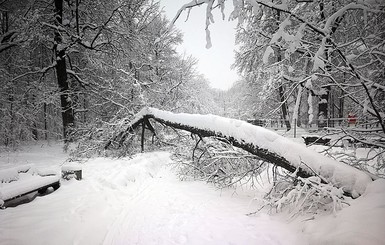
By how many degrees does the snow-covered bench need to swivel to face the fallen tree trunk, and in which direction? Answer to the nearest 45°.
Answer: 0° — it already faces it

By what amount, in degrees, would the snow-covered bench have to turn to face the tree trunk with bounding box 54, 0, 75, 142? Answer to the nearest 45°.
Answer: approximately 135° to its left

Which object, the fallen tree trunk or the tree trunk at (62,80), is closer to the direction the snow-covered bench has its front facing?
the fallen tree trunk

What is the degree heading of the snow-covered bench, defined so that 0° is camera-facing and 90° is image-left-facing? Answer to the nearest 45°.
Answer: approximately 315°

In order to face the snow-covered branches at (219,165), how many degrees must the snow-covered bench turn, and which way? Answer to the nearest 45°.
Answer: approximately 45° to its left
